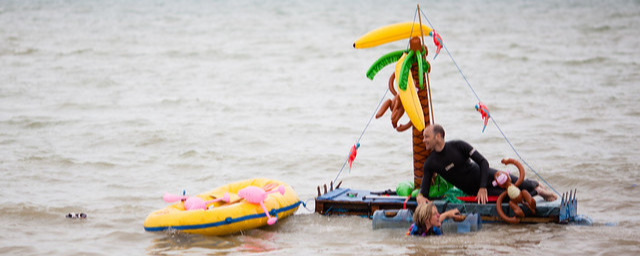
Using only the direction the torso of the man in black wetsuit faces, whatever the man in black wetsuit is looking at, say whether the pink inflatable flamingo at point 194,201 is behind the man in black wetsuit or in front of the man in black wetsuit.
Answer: in front

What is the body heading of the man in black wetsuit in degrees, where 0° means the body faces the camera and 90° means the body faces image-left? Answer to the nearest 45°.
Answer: approximately 45°

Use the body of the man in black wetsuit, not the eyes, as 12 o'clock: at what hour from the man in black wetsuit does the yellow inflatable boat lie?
The yellow inflatable boat is roughly at 1 o'clock from the man in black wetsuit.
